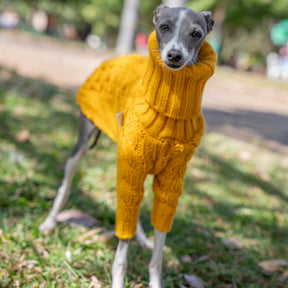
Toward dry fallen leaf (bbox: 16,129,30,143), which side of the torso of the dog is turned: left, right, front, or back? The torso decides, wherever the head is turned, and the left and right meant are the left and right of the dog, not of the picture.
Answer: back

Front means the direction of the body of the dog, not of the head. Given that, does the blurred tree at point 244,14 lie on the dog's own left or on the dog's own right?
on the dog's own left
